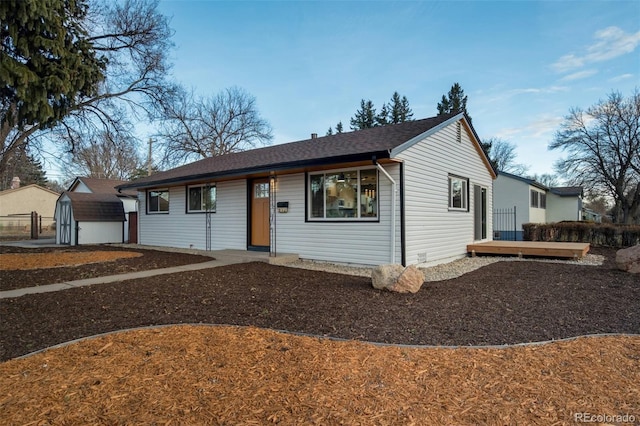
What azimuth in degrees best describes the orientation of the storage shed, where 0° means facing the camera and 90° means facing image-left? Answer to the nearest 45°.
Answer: approximately 45°

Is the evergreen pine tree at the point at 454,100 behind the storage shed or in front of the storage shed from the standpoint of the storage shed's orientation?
behind

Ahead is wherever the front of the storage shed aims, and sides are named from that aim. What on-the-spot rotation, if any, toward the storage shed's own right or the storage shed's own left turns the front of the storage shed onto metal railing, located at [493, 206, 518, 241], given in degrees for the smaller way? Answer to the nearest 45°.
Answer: approximately 135° to the storage shed's own left

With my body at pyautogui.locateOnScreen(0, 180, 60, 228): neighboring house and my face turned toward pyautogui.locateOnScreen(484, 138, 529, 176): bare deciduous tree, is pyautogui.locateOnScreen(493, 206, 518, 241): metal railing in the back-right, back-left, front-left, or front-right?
front-right

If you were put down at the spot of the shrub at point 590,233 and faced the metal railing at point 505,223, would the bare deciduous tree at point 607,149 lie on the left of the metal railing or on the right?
right
